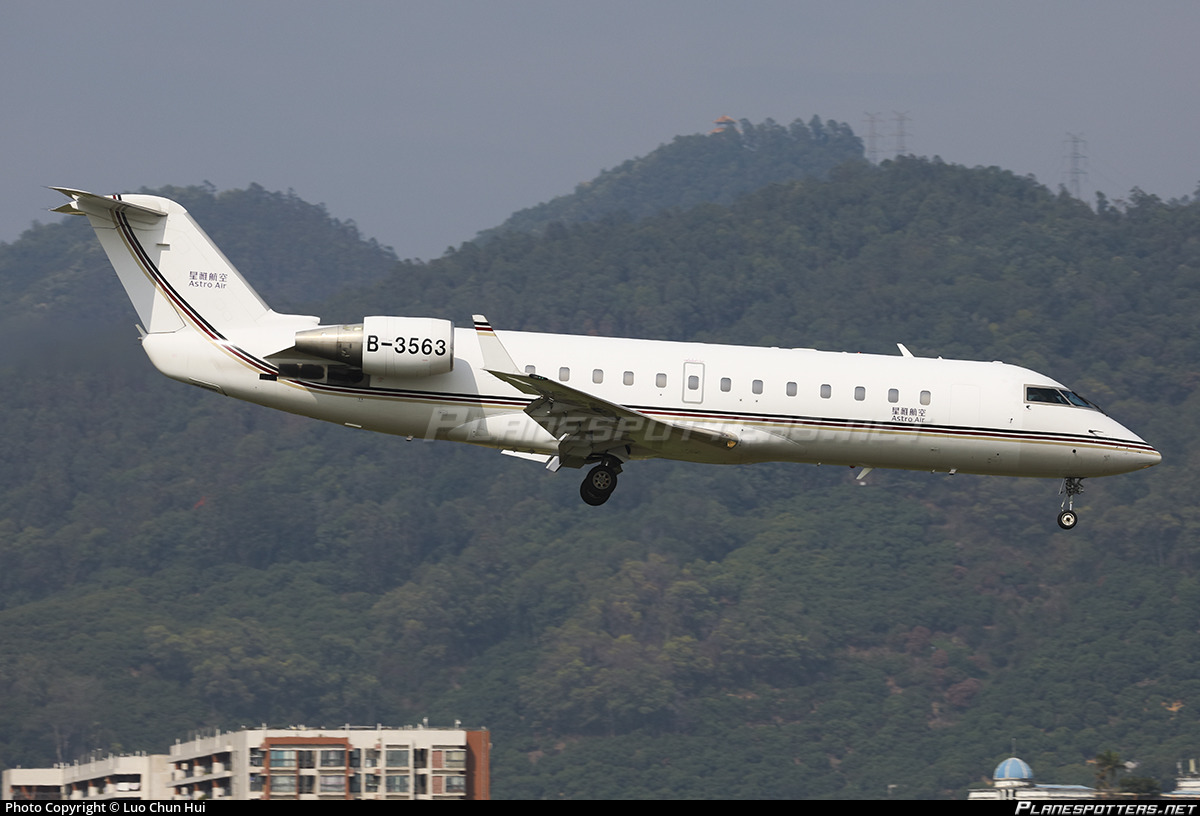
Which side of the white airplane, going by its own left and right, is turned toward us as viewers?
right
